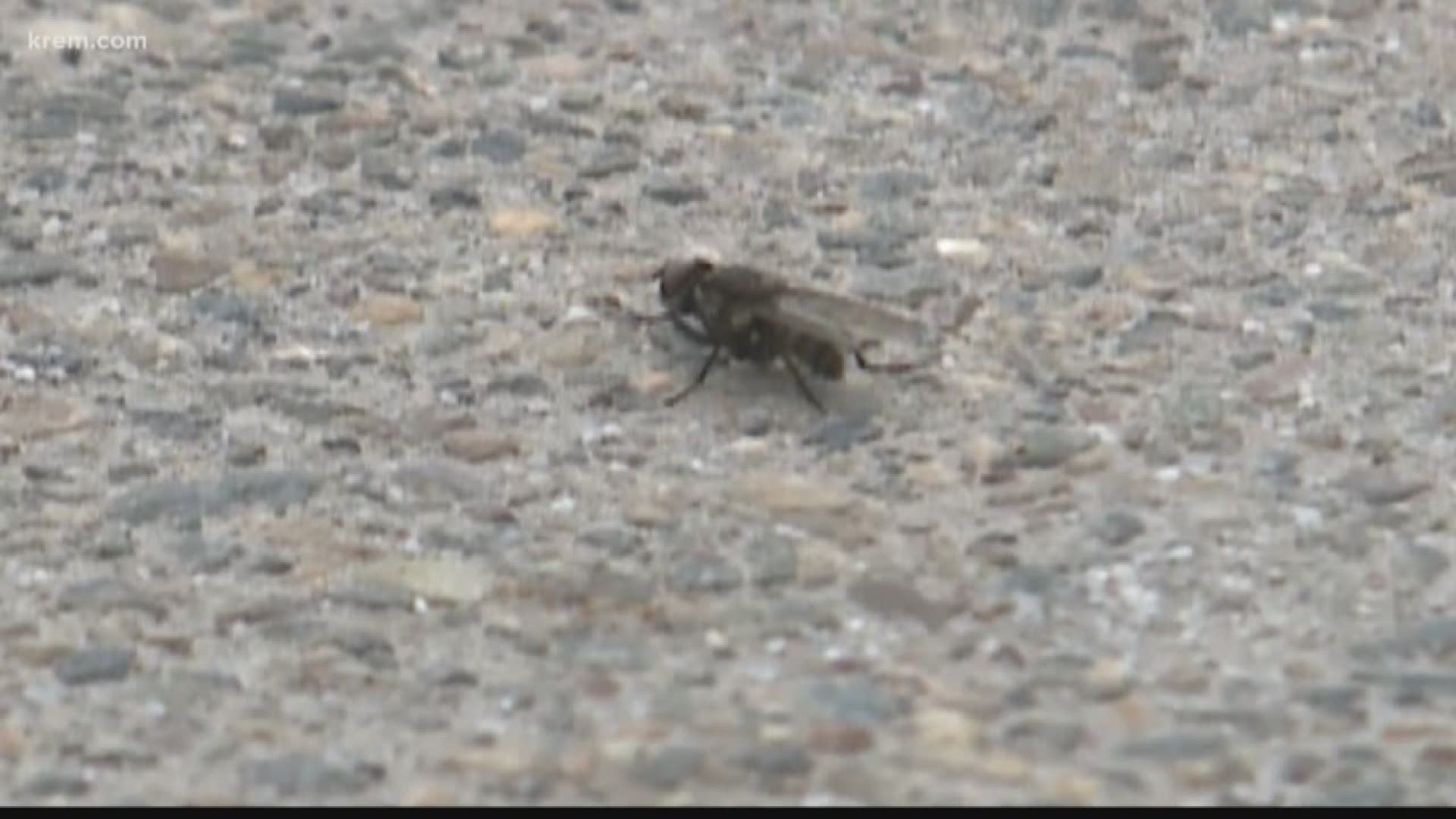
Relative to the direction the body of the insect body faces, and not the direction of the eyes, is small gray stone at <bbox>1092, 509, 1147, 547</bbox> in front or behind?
behind

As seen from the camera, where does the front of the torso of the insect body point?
to the viewer's left

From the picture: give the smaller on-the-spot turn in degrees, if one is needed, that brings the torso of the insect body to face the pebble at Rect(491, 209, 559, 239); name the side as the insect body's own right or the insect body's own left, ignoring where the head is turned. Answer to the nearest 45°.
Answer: approximately 45° to the insect body's own right

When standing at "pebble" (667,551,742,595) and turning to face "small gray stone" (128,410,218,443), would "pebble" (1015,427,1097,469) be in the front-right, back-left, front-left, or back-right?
back-right
